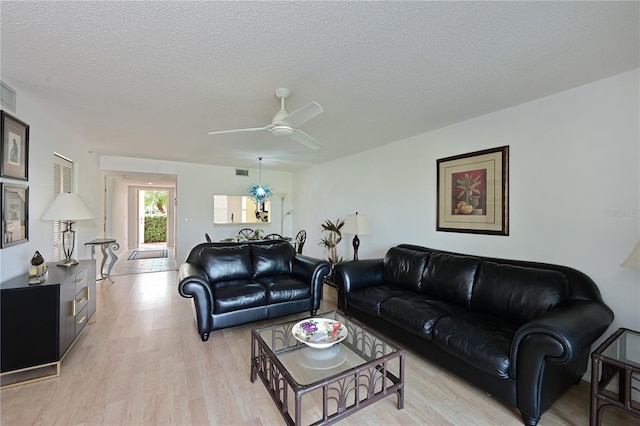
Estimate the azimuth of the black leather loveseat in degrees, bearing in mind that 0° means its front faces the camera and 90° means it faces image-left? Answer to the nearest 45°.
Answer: approximately 315°

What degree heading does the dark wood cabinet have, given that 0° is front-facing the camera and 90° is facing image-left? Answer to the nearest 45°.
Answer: approximately 270°

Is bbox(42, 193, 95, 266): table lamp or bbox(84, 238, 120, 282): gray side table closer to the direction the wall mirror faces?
the table lamp

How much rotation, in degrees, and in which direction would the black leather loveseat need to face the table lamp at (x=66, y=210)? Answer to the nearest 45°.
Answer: approximately 135° to its right

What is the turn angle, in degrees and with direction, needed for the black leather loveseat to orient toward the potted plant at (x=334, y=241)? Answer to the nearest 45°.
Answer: approximately 90° to its left

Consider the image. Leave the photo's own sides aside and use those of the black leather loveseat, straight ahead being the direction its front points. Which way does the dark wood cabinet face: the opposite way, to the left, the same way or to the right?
to the left

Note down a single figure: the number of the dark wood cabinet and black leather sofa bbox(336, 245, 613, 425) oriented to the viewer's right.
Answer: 1

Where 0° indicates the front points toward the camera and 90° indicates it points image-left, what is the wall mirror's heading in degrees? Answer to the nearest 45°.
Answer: approximately 0°

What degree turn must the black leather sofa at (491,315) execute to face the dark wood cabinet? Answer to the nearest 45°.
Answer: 0° — it already faces it
